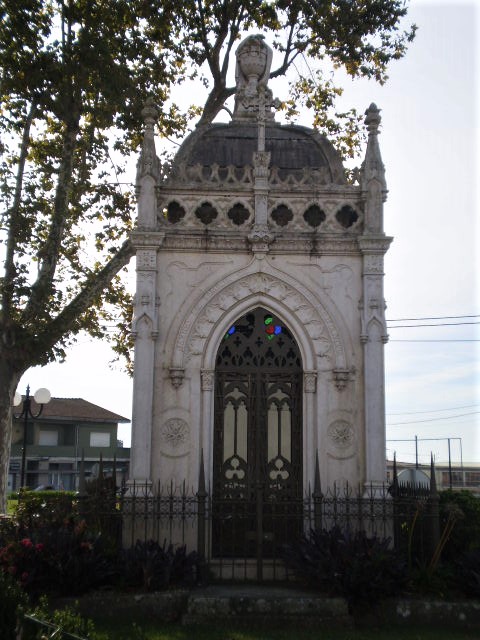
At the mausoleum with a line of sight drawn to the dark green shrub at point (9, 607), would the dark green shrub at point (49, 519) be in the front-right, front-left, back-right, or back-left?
front-right

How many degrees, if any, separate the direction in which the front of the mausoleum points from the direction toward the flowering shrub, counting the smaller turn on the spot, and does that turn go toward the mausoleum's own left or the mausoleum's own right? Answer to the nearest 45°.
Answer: approximately 45° to the mausoleum's own right

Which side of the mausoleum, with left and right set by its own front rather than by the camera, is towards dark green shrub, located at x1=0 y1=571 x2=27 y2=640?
front

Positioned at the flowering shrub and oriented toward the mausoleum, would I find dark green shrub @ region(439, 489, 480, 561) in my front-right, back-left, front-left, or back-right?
front-right

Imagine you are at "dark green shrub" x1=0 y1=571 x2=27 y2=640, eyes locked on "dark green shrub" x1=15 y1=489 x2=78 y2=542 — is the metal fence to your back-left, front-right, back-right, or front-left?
front-right

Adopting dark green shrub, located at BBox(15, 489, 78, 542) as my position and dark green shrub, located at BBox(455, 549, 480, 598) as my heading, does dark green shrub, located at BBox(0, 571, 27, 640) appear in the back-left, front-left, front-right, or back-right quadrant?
front-right

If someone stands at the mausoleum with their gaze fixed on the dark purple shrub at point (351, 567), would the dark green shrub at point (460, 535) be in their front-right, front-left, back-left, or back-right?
front-left

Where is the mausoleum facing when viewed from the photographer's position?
facing the viewer
